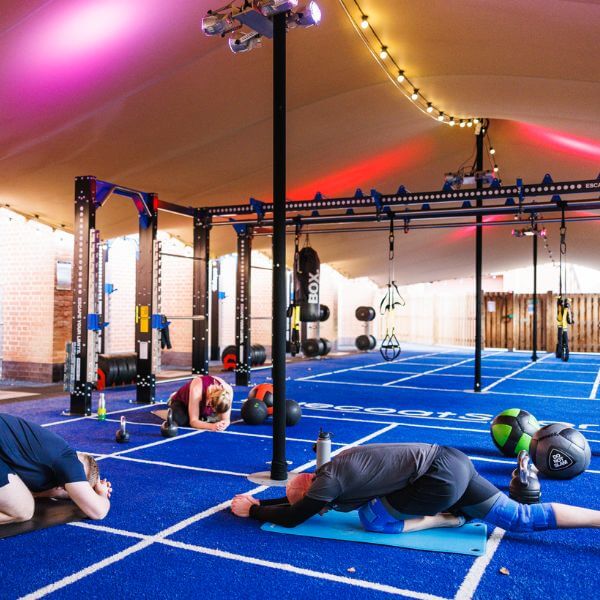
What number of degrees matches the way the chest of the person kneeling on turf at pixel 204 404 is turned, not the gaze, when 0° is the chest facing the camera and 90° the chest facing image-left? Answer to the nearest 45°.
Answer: approximately 315°

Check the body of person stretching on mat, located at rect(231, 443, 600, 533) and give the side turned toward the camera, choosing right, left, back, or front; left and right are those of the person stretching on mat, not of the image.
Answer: left

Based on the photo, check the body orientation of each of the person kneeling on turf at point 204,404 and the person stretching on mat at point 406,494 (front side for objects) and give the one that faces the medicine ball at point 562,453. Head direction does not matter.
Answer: the person kneeling on turf

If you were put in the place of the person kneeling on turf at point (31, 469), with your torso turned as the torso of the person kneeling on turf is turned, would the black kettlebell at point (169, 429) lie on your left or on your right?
on your left

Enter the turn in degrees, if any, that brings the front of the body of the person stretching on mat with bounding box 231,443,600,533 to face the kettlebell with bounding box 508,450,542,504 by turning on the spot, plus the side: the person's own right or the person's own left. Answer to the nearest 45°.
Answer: approximately 135° to the person's own right

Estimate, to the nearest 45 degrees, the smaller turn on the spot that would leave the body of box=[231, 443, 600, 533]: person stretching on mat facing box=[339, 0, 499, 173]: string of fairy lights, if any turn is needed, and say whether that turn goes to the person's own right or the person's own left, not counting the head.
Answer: approximately 90° to the person's own right

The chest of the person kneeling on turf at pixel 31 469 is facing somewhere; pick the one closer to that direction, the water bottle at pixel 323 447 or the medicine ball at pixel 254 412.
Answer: the water bottle

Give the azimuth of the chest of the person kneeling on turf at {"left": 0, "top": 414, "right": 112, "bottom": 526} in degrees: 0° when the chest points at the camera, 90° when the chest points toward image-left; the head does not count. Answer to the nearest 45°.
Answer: approximately 270°

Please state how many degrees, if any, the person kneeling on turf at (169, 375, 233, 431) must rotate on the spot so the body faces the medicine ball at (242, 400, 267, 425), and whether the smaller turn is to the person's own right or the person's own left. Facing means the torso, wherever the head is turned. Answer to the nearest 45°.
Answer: approximately 90° to the person's own left

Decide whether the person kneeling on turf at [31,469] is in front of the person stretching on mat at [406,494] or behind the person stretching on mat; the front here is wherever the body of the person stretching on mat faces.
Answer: in front

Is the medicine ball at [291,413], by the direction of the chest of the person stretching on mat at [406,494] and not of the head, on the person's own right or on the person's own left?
on the person's own right

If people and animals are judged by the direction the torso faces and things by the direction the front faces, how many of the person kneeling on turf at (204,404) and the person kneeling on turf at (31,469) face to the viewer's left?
0
